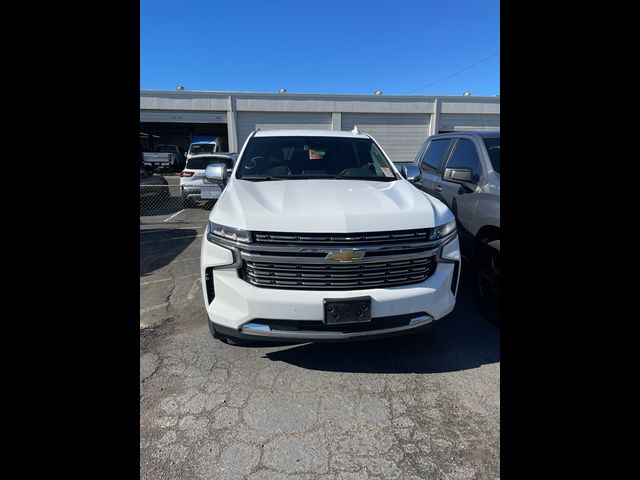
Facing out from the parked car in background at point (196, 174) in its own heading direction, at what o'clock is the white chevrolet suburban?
The white chevrolet suburban is roughly at 6 o'clock from the parked car in background.

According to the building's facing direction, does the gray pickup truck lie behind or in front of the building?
in front

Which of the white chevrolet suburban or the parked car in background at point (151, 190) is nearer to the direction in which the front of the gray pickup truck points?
the white chevrolet suburban

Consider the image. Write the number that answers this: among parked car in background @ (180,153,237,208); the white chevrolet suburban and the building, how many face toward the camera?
2

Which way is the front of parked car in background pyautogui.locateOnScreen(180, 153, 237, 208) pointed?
away from the camera

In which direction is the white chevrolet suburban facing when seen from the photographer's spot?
facing the viewer

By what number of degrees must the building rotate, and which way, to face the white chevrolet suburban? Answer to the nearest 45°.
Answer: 0° — it already faces it

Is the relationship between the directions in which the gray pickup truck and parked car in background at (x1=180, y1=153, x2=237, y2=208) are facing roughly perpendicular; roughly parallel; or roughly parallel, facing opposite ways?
roughly parallel, facing opposite ways

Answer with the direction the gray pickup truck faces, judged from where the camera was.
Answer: facing the viewer and to the right of the viewer

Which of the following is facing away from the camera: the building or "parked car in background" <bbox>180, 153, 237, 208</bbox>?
the parked car in background

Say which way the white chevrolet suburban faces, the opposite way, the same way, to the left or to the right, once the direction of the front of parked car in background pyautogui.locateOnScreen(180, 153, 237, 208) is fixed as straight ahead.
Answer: the opposite way

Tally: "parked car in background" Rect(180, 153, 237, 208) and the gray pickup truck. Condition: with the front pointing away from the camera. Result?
1

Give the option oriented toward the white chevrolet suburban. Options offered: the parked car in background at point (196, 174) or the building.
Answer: the building

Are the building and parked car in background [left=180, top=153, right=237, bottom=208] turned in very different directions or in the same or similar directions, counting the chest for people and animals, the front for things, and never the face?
very different directions
